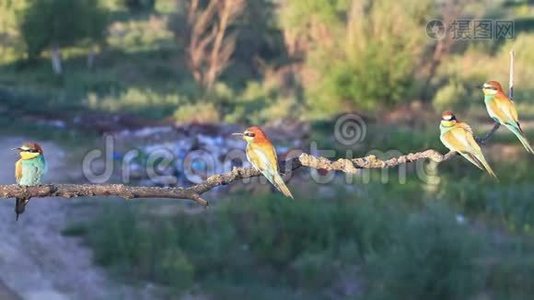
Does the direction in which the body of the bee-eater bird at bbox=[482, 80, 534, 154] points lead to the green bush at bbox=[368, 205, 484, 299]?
no

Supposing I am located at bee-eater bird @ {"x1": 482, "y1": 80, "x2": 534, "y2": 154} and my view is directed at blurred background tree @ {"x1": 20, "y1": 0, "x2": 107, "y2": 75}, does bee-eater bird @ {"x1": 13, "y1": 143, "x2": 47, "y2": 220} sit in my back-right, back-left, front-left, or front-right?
front-left

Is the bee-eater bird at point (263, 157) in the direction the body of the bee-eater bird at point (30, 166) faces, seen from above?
no

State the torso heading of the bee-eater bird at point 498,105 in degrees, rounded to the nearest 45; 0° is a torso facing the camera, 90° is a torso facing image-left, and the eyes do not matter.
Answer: approximately 90°

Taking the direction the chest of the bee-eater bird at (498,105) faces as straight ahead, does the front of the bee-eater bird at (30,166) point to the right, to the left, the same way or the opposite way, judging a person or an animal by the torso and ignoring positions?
to the left

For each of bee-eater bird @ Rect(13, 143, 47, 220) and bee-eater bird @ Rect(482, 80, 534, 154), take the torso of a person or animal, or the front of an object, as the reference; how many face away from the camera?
0

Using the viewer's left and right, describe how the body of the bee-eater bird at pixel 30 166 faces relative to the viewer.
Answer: facing the viewer and to the left of the viewer

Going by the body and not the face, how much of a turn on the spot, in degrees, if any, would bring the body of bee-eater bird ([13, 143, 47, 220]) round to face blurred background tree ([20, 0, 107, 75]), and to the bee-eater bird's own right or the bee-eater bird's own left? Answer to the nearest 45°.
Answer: approximately 135° to the bee-eater bird's own right
